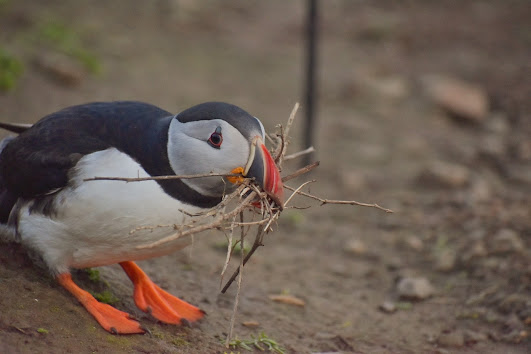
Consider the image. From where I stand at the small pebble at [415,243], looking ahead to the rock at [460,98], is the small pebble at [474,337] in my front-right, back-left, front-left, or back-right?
back-right

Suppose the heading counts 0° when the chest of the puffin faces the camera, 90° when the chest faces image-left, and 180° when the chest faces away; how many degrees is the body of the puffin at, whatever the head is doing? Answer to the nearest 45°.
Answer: approximately 270°

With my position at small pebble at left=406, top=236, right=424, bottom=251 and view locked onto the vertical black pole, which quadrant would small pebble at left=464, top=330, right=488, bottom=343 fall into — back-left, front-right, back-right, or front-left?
back-left
